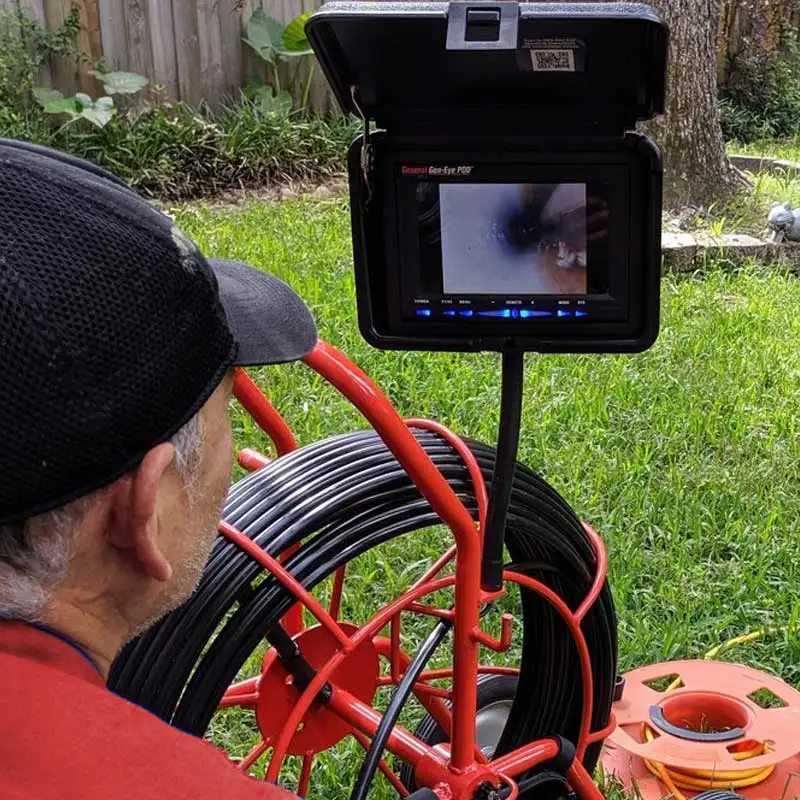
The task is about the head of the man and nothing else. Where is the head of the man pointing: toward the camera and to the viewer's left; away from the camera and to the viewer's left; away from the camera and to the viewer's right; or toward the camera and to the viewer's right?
away from the camera and to the viewer's right

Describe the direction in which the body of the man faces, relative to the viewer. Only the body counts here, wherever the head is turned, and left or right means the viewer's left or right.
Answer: facing away from the viewer and to the right of the viewer

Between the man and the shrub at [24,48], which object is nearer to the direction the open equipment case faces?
the man

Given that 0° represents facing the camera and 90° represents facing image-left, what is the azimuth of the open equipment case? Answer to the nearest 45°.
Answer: approximately 0°

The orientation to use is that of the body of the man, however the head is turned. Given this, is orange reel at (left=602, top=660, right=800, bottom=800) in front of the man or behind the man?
in front

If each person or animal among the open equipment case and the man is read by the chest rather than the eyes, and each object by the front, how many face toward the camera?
1

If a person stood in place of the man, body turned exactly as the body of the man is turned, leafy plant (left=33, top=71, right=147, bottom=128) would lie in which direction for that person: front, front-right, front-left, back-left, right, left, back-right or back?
front-left

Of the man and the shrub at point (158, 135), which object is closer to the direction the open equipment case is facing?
the man

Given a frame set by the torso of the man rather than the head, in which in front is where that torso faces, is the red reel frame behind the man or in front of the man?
in front
